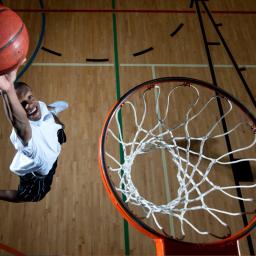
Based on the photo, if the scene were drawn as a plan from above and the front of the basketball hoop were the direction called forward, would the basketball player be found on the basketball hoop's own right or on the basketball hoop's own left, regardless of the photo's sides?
on the basketball hoop's own left

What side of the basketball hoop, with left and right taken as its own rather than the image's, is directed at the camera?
back
